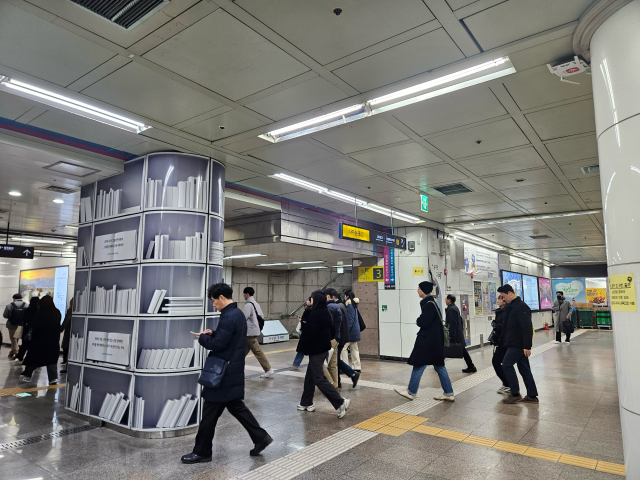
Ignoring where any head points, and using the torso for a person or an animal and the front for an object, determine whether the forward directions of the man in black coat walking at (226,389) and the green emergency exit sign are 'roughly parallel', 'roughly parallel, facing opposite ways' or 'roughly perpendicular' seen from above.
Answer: roughly parallel

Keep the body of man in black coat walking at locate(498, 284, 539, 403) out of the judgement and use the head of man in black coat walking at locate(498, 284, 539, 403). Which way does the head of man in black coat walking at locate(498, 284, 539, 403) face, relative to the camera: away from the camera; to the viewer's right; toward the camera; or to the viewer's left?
to the viewer's left

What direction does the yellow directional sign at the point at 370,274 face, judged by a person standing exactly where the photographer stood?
facing the viewer

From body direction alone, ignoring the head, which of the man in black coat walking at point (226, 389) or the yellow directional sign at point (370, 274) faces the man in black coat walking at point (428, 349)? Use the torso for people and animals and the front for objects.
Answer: the yellow directional sign

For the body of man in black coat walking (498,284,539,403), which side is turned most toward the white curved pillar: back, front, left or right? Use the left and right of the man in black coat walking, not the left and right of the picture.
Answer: left

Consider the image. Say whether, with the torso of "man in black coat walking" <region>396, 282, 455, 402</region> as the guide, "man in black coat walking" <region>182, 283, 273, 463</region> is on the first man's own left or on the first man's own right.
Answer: on the first man's own left

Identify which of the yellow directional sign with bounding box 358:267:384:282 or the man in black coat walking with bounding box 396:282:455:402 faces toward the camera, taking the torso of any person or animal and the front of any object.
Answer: the yellow directional sign

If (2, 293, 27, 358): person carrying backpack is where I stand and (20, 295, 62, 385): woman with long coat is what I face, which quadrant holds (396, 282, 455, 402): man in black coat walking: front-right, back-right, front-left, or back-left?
front-left

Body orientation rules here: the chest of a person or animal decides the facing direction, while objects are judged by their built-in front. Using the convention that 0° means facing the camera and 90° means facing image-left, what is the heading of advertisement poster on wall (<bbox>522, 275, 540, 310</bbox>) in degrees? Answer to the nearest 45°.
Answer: approximately 45°

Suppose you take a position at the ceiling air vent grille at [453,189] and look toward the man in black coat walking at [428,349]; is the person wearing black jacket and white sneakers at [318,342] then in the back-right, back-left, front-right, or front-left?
front-right

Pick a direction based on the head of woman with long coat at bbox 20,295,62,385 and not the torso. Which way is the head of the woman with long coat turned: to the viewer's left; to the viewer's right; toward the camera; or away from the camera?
away from the camera
